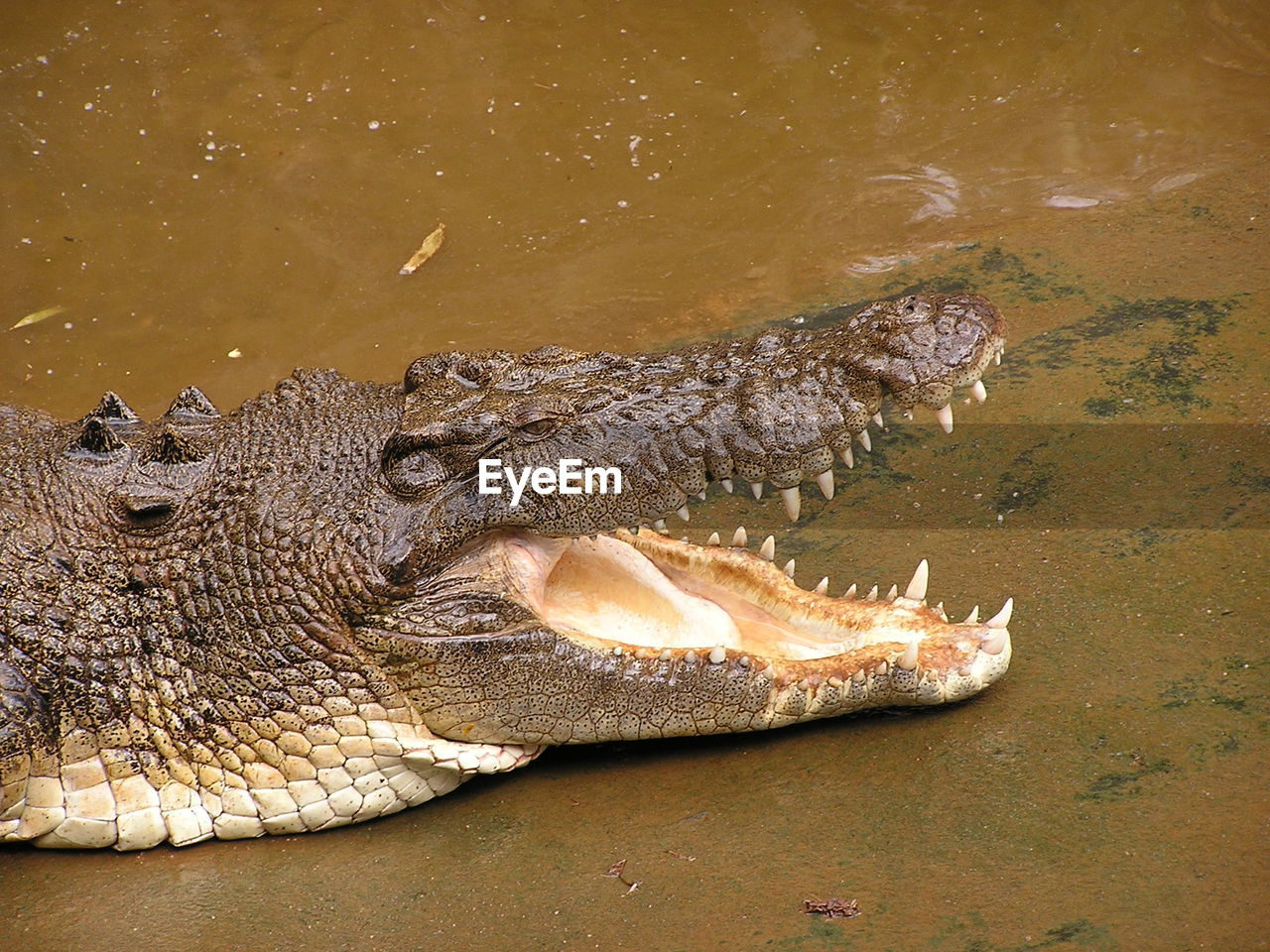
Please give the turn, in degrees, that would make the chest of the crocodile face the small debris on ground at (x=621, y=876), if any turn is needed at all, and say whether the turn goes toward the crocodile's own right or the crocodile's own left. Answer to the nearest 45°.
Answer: approximately 45° to the crocodile's own right

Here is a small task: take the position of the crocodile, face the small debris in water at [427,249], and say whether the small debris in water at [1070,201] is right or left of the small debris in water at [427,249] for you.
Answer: right

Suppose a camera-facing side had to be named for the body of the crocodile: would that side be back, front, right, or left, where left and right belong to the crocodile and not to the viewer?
right

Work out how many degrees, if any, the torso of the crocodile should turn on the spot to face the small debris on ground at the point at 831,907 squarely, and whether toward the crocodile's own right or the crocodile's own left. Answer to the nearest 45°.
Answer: approximately 45° to the crocodile's own right

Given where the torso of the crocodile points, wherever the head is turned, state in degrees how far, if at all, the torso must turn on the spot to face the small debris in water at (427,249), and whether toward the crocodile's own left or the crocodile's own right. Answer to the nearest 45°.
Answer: approximately 90° to the crocodile's own left

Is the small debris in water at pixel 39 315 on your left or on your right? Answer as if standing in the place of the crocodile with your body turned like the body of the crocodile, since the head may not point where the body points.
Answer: on your left

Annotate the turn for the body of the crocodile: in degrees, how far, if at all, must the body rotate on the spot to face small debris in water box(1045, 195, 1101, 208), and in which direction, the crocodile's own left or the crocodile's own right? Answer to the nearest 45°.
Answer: approximately 45° to the crocodile's own left
